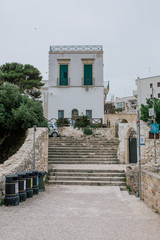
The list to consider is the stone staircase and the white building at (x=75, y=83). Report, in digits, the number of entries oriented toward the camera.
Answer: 2

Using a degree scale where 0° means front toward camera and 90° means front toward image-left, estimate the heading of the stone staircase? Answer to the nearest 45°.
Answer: approximately 0°

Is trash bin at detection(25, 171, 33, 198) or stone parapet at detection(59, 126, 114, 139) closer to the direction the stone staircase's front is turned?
the trash bin

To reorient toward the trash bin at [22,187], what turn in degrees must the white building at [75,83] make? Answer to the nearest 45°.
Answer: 0° — it already faces it

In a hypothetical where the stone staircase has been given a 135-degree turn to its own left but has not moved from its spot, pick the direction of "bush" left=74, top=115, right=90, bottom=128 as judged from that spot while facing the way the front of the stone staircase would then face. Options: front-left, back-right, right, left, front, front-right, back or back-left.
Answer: front-left

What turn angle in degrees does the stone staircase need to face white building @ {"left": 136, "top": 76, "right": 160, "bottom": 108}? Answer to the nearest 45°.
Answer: approximately 180°

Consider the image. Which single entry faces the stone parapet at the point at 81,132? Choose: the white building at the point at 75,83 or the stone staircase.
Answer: the white building

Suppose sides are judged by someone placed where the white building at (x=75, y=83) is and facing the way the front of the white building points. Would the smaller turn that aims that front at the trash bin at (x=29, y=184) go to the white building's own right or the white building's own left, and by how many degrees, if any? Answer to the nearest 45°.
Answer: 0° — it already faces it

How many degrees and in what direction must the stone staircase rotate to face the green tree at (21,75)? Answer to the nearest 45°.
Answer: approximately 135° to its right
